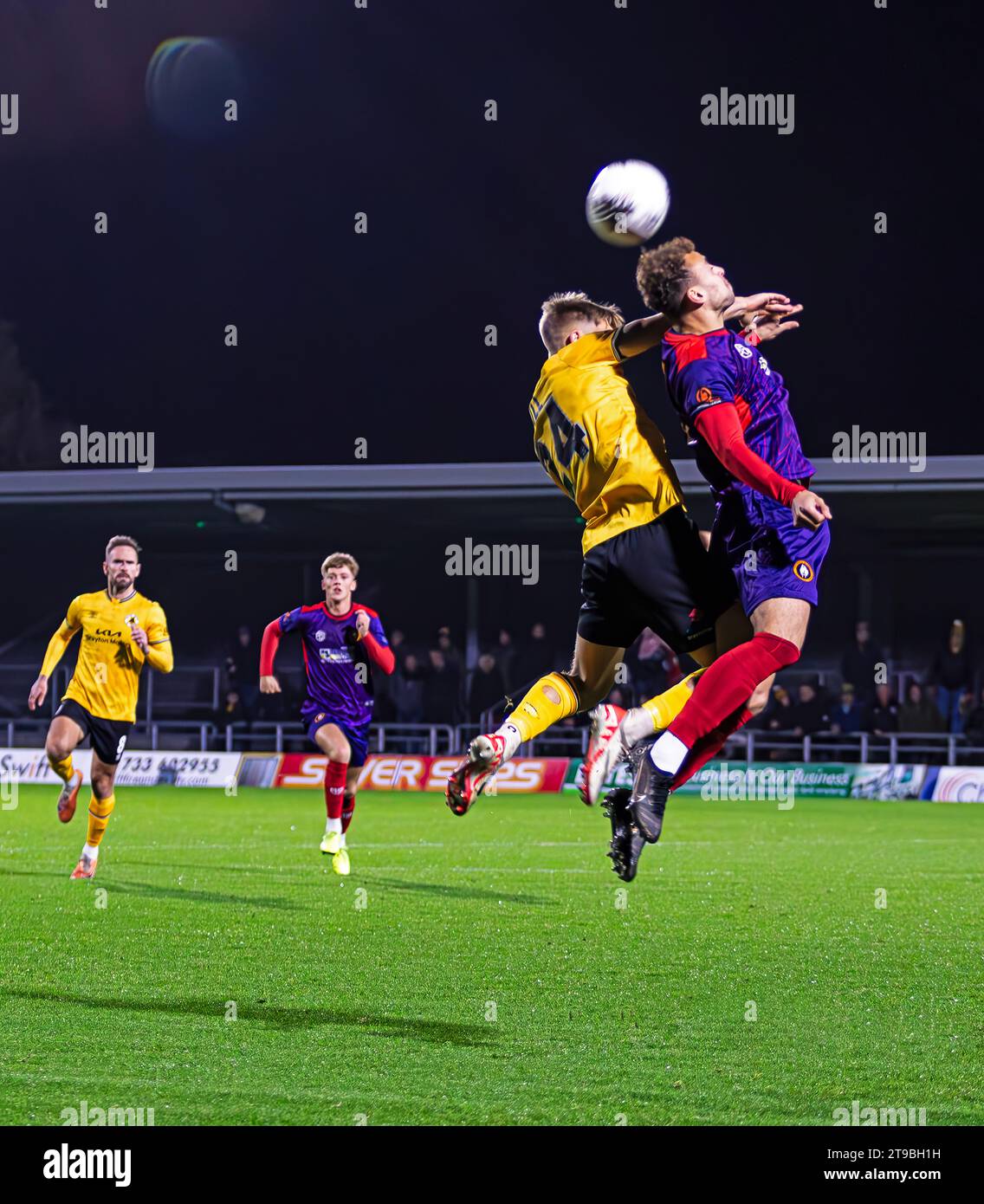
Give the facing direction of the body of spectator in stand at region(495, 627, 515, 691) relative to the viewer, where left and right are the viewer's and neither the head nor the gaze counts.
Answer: facing the viewer

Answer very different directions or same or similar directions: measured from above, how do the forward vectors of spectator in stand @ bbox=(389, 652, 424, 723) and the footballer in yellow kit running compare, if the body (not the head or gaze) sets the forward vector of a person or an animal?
same or similar directions

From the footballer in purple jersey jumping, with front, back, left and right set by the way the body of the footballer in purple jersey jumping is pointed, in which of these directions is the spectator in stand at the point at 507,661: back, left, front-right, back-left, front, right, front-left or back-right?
left

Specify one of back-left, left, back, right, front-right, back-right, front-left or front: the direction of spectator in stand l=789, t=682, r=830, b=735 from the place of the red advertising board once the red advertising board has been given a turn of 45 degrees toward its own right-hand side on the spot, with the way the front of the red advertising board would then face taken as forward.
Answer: back-left

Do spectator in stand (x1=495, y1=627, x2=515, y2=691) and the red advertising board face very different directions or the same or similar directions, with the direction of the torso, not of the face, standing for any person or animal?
same or similar directions

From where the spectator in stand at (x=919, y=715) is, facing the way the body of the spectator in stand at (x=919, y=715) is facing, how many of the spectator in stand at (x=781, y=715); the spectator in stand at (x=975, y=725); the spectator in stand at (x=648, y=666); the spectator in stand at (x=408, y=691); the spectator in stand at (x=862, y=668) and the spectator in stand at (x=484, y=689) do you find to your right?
5

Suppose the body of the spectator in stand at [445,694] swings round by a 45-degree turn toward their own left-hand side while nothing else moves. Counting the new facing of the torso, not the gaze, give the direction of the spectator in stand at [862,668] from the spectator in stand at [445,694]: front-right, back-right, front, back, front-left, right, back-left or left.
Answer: front-left

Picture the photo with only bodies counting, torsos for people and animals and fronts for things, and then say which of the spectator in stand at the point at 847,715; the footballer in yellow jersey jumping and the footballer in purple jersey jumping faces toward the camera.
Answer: the spectator in stand

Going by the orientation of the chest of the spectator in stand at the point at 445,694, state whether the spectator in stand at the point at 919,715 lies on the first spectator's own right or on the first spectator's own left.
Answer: on the first spectator's own left

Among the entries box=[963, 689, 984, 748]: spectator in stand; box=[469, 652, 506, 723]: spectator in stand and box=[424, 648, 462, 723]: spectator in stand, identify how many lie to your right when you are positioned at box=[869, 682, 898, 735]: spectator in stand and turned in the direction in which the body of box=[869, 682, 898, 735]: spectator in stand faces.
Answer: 2

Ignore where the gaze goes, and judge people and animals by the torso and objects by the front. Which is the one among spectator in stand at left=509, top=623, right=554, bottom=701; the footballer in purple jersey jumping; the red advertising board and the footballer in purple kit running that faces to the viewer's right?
the footballer in purple jersey jumping

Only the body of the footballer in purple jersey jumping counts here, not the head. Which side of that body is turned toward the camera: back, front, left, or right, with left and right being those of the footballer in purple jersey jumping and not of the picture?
right

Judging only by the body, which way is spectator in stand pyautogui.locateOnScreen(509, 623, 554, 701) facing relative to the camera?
toward the camera

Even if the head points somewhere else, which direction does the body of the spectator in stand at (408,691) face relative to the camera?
toward the camera

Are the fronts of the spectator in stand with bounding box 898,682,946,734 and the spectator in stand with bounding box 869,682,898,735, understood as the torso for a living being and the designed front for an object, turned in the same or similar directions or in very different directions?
same or similar directions

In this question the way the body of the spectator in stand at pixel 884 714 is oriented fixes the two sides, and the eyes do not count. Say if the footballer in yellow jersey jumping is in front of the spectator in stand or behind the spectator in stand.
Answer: in front

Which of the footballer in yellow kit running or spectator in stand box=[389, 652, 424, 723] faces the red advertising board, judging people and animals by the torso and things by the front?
the spectator in stand
